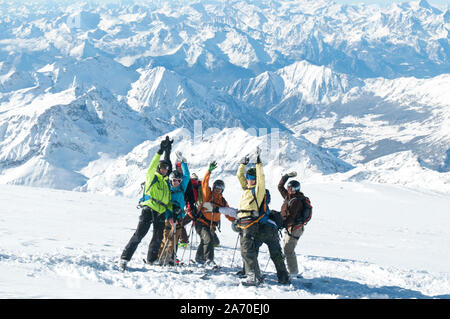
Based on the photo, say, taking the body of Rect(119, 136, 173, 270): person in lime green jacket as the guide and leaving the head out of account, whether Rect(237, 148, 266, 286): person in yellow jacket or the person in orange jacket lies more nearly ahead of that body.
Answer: the person in yellow jacket

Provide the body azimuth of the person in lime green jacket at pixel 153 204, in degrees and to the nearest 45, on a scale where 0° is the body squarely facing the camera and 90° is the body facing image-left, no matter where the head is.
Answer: approximately 315°

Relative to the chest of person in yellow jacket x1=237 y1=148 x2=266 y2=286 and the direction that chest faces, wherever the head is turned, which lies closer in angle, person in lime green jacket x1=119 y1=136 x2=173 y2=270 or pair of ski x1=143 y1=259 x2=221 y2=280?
the person in lime green jacket
